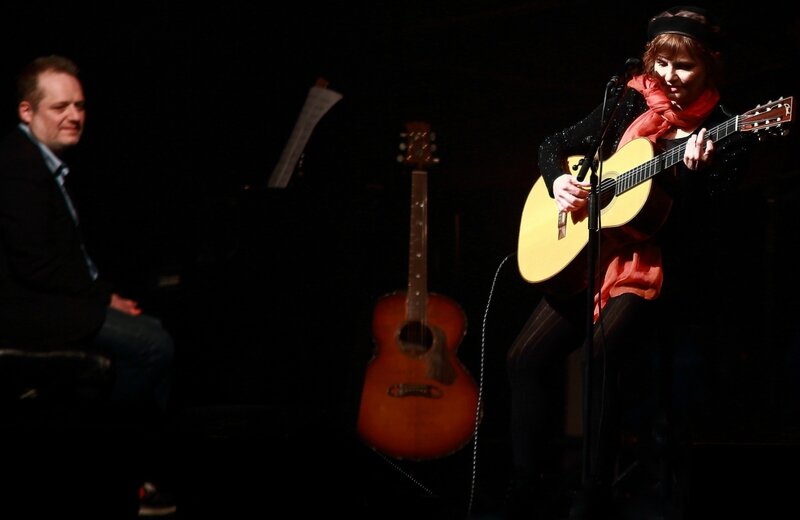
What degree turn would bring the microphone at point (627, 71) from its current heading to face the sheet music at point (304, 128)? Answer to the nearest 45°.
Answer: approximately 135° to its left

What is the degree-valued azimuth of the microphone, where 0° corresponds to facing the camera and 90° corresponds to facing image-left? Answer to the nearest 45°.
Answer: approximately 270°
